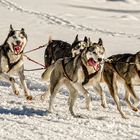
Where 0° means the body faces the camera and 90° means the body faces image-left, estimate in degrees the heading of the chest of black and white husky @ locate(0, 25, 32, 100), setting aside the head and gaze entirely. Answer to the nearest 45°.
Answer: approximately 315°

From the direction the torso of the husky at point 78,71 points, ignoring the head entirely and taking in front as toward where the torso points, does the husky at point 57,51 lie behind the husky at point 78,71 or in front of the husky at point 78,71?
behind

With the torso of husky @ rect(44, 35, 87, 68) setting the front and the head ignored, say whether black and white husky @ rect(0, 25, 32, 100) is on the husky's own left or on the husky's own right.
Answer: on the husky's own right
